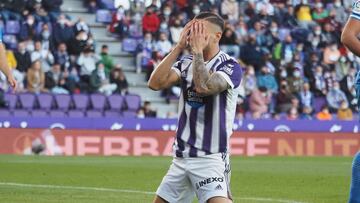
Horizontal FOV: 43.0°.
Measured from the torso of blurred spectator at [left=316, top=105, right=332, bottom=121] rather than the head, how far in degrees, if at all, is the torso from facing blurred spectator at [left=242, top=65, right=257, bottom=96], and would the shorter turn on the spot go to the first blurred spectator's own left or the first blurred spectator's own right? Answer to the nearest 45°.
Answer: approximately 90° to the first blurred spectator's own right

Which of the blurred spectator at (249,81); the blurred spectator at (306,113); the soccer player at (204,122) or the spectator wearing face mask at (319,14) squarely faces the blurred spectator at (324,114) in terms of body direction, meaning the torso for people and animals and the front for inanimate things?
the spectator wearing face mask

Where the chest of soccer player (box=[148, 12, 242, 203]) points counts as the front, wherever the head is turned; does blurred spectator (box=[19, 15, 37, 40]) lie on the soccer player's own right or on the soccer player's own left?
on the soccer player's own right

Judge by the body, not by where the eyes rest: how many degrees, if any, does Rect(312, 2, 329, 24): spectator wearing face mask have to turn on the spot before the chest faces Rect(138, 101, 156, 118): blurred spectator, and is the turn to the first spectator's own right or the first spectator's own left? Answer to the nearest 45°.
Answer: approximately 45° to the first spectator's own right

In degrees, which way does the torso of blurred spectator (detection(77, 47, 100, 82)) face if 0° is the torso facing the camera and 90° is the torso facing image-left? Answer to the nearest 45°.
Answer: approximately 0°
